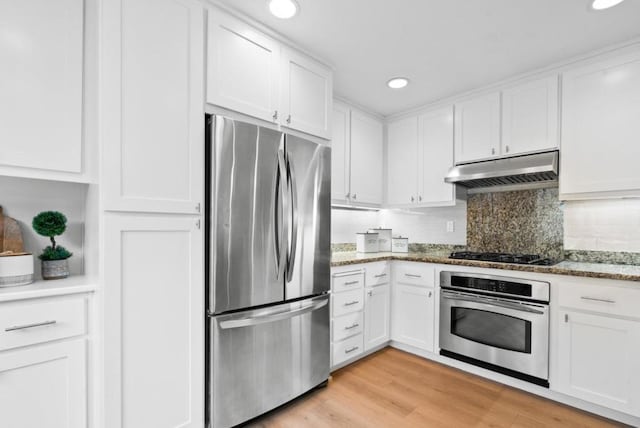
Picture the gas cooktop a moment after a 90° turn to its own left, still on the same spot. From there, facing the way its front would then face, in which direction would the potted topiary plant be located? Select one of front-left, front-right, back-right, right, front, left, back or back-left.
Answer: back-right

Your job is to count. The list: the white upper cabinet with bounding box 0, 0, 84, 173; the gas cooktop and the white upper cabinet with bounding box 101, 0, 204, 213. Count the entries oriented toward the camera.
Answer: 3

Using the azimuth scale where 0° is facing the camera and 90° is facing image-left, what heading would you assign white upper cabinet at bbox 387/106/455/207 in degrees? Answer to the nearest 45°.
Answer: approximately 45°

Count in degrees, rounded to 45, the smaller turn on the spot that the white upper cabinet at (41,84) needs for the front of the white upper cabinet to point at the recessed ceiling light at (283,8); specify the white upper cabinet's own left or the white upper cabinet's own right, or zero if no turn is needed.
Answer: approximately 90° to the white upper cabinet's own left

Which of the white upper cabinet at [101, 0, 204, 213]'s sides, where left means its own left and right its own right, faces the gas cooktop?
left

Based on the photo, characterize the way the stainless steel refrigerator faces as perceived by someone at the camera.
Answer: facing the viewer and to the right of the viewer

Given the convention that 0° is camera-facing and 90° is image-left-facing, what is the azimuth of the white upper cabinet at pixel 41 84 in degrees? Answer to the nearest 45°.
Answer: approximately 0°

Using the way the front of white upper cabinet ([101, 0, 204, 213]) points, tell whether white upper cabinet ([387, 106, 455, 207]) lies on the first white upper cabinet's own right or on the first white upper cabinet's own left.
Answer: on the first white upper cabinet's own left

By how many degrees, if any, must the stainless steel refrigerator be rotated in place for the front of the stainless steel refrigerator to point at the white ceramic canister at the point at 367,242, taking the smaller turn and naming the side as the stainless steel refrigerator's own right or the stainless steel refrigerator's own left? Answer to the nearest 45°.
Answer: approximately 90° to the stainless steel refrigerator's own left

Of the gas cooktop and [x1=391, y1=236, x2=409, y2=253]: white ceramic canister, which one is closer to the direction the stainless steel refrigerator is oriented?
the gas cooktop

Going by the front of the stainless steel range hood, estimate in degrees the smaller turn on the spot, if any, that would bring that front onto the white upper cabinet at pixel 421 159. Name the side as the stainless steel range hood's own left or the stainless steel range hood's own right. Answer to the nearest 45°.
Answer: approximately 45° to the stainless steel range hood's own right

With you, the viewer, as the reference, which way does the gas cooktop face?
facing the viewer

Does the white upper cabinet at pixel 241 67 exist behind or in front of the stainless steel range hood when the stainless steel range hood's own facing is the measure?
in front

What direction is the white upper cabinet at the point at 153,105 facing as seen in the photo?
toward the camera

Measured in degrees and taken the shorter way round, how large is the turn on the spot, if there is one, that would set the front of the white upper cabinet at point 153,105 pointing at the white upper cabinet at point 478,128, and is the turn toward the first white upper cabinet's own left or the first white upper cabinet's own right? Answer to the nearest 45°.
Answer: approximately 90° to the first white upper cabinet's own left

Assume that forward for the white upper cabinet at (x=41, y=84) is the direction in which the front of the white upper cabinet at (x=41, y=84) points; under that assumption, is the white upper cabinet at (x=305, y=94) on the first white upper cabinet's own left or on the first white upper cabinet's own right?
on the first white upper cabinet's own left

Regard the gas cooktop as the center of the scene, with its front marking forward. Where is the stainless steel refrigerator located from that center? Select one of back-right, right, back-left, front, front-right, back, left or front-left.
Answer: front-right
